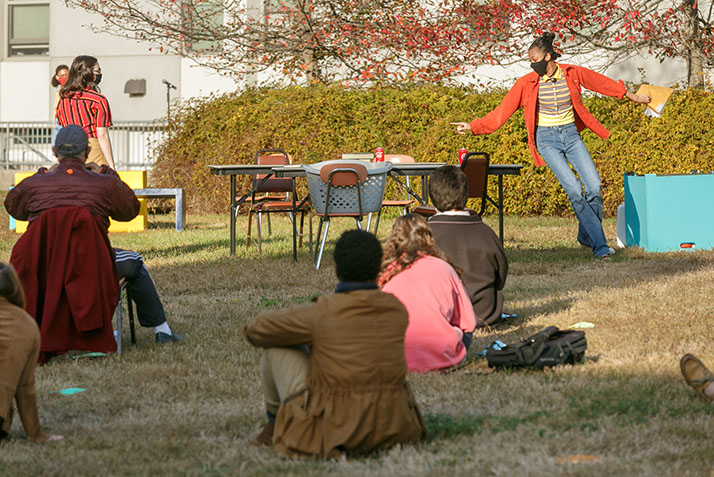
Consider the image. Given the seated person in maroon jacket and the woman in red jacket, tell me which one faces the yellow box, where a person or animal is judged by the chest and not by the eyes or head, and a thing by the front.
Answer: the seated person in maroon jacket

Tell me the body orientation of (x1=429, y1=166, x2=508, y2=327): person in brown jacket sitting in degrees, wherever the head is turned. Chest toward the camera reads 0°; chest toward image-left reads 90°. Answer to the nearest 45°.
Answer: approximately 180°

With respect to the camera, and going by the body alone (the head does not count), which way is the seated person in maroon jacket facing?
away from the camera

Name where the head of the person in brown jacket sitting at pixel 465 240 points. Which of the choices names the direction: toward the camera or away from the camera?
away from the camera

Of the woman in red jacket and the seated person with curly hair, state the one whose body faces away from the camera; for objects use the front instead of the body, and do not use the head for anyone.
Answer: the seated person with curly hair

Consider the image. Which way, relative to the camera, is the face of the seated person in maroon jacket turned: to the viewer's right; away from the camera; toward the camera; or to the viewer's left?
away from the camera

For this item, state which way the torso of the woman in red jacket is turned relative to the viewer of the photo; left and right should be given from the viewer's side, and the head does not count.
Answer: facing the viewer

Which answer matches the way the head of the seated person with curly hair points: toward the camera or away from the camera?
away from the camera

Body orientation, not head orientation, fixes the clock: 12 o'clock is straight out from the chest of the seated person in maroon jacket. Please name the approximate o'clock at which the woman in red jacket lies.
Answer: The woman in red jacket is roughly at 2 o'clock from the seated person in maroon jacket.

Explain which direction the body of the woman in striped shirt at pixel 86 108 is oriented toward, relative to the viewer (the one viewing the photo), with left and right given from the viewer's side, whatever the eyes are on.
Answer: facing away from the viewer and to the right of the viewer

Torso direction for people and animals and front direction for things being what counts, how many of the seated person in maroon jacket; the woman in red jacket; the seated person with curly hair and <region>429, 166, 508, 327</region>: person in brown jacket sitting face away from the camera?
3

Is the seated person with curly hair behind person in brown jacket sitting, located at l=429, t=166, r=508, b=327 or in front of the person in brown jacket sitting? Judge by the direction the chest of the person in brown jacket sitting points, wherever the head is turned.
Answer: behind

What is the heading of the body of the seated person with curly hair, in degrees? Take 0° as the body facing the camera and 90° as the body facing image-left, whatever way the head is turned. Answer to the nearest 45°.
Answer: approximately 180°

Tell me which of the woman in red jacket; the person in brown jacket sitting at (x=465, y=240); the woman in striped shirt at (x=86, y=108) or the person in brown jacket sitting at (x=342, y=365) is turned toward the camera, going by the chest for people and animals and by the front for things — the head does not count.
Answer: the woman in red jacket
